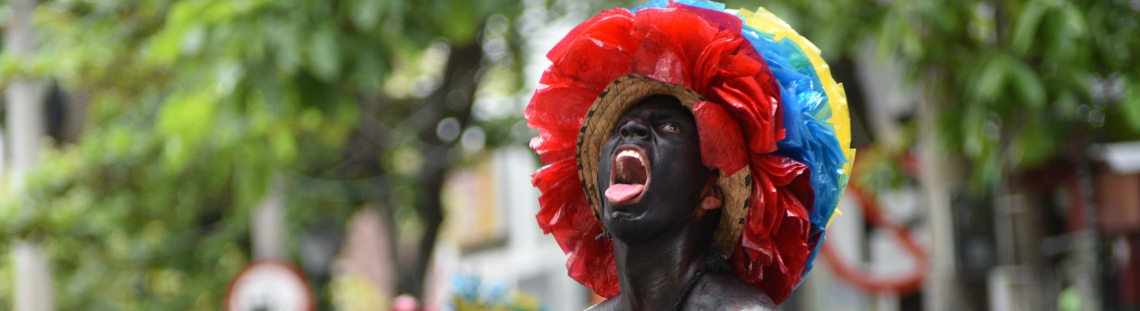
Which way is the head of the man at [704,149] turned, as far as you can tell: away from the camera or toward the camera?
toward the camera

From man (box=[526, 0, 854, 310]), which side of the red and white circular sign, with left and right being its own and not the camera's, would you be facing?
front

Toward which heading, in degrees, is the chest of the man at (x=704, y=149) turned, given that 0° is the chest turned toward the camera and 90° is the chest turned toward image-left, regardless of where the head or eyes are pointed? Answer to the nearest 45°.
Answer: approximately 45°

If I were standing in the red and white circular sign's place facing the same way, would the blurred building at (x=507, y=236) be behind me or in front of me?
behind

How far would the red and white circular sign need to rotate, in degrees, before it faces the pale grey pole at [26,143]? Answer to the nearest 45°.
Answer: approximately 135° to its right

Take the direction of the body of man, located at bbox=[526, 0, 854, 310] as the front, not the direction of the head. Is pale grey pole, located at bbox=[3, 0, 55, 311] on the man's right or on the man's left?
on the man's right

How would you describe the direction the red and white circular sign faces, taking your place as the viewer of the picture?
facing the viewer

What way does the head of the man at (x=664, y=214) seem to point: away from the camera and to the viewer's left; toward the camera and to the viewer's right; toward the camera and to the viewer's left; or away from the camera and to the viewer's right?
toward the camera and to the viewer's left

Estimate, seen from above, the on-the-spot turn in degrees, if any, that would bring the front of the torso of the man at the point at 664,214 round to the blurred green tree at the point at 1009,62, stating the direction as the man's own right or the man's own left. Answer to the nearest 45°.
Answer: approximately 180°

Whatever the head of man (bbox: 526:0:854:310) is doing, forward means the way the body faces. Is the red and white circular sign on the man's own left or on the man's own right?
on the man's own right
